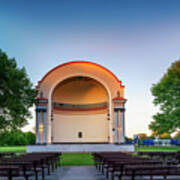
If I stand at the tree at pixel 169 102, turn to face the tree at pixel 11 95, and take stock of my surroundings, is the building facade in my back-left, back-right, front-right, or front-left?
front-right

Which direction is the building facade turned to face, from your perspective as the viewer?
facing the viewer

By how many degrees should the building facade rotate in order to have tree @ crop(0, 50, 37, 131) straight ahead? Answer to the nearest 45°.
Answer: approximately 45° to its right

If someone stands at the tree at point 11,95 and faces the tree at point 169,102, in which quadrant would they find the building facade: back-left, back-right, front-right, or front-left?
front-left

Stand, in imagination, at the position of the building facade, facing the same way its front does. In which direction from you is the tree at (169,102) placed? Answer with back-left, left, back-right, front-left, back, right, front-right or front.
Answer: front-left
